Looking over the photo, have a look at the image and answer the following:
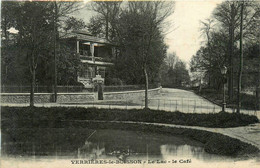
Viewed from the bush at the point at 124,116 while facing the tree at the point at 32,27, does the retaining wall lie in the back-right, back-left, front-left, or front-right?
front-right
